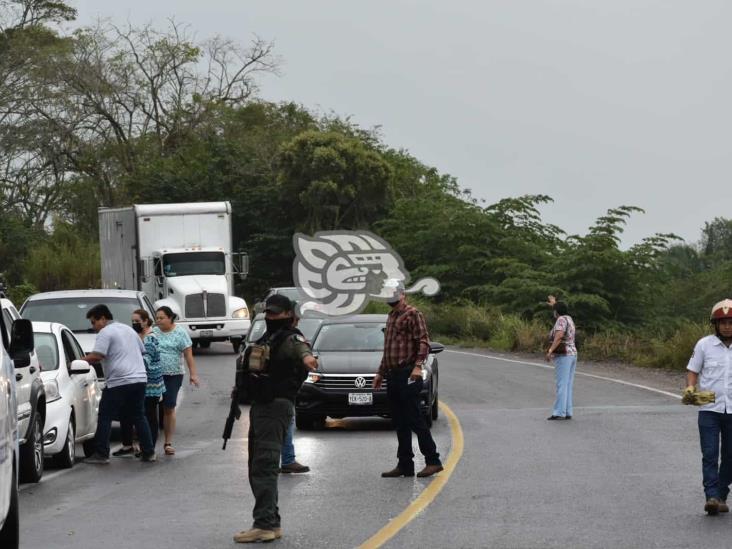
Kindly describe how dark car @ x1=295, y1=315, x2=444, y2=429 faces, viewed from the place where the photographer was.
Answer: facing the viewer

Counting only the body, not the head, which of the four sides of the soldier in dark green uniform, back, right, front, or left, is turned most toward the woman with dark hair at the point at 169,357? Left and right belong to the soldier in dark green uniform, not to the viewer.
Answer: right

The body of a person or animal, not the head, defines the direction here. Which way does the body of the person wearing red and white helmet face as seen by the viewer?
toward the camera

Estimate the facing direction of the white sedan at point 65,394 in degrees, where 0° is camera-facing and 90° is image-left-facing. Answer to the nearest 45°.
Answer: approximately 45°

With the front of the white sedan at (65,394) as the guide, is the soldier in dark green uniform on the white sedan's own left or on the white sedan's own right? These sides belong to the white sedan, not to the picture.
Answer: on the white sedan's own left

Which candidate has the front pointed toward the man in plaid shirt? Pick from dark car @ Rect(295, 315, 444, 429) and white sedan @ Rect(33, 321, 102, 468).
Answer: the dark car
